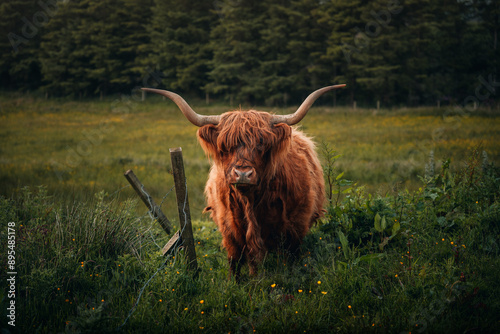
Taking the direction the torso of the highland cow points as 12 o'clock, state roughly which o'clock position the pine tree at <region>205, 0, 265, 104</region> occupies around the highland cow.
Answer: The pine tree is roughly at 6 o'clock from the highland cow.

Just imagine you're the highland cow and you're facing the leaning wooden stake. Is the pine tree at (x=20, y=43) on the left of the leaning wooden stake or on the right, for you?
right

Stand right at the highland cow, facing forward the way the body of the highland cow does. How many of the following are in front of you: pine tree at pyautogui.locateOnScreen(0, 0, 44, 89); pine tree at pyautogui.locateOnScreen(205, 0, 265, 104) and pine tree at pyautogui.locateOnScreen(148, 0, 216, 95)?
0

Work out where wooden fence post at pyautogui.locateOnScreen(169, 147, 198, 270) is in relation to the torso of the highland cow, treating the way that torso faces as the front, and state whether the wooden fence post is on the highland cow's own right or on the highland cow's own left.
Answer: on the highland cow's own right

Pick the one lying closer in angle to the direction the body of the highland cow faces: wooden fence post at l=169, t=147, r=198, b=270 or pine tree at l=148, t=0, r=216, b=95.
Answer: the wooden fence post

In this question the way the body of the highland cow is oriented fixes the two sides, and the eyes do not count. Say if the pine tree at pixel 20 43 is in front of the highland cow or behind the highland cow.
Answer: behind

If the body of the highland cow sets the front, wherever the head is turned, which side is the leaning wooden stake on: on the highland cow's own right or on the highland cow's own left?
on the highland cow's own right

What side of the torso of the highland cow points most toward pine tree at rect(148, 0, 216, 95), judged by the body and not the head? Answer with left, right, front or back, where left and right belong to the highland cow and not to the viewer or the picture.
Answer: back

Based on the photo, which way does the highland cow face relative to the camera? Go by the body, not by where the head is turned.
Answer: toward the camera
